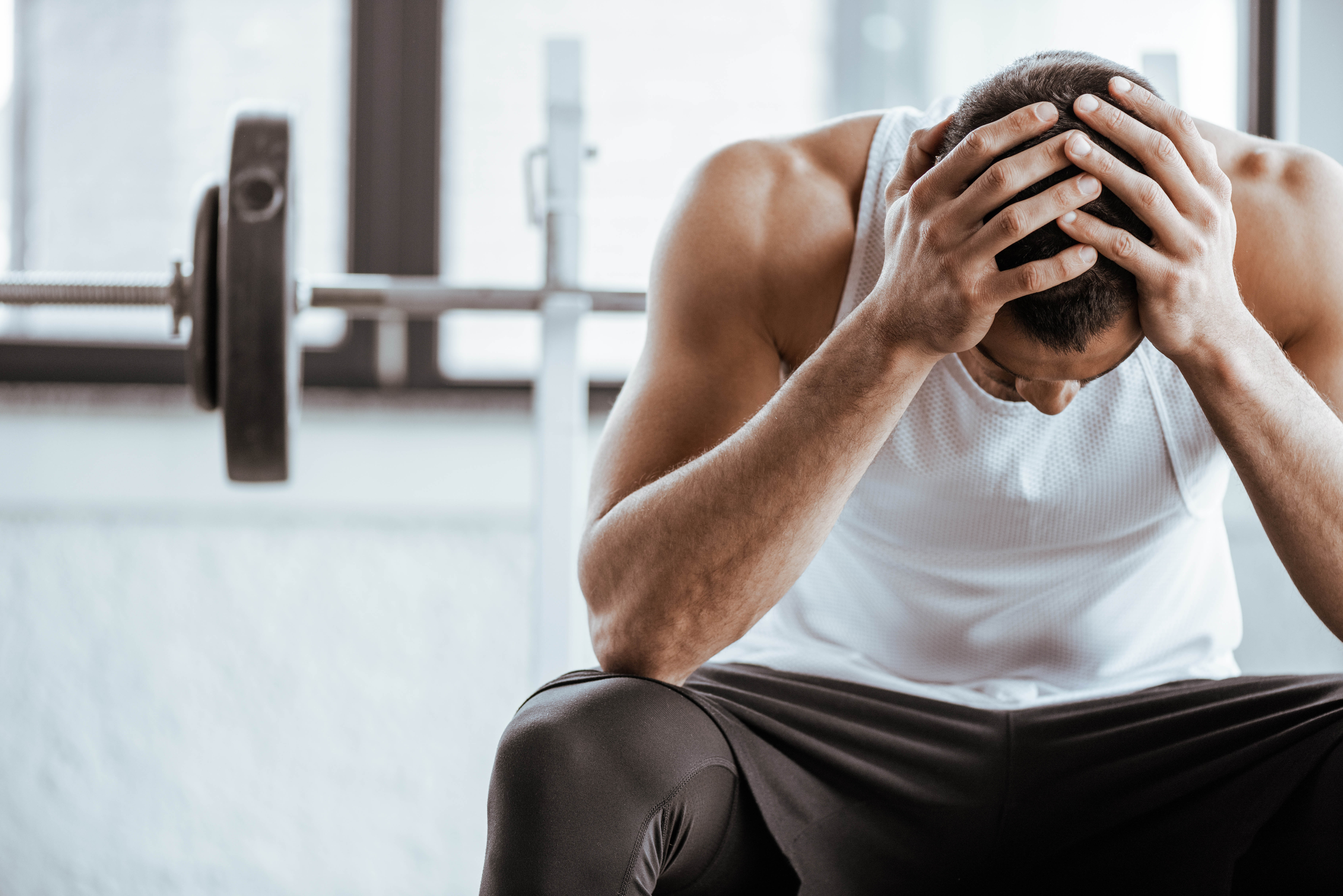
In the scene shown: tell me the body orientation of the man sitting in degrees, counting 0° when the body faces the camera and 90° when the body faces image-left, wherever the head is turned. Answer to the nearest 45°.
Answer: approximately 0°
